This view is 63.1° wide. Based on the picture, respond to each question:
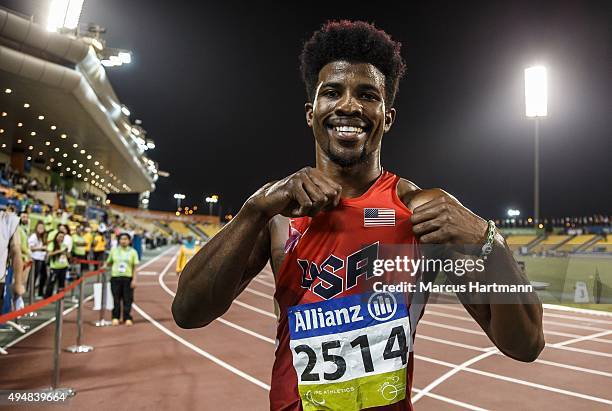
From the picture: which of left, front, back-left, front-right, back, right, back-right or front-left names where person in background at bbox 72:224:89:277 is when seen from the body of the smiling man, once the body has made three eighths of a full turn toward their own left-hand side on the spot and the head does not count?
left

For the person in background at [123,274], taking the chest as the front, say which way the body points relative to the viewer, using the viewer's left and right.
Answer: facing the viewer

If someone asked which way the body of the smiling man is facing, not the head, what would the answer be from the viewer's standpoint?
toward the camera

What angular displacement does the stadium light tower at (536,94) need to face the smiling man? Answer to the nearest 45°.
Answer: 0° — it already faces them

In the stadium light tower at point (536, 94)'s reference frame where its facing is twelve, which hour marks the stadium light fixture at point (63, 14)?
the stadium light fixture at point (63, 14) is roughly at 2 o'clock from the stadium light tower at point (536, 94).

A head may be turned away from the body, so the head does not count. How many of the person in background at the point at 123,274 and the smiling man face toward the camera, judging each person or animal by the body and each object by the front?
2

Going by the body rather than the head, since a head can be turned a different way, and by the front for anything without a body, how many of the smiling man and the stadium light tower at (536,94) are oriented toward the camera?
2

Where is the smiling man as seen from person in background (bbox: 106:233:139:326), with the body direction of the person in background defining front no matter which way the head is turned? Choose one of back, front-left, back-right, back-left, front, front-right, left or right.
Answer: front

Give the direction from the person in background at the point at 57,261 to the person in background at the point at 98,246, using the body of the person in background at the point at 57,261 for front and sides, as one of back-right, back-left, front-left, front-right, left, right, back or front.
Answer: back-left

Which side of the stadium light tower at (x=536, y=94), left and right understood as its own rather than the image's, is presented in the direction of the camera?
front
